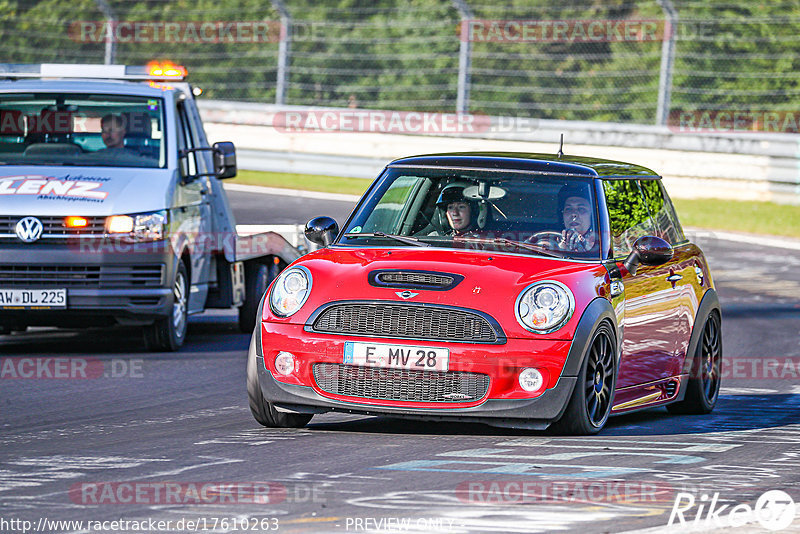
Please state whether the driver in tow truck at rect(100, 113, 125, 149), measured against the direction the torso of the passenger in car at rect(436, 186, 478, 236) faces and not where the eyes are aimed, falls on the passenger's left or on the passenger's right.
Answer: on the passenger's right

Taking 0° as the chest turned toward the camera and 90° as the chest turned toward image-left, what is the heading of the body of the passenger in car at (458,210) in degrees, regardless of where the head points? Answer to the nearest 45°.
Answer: approximately 45°

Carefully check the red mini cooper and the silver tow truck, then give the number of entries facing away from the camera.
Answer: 0

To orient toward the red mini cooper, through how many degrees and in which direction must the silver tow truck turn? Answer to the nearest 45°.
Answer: approximately 45° to its left

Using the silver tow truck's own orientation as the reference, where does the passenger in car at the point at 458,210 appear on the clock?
The passenger in car is roughly at 11 o'clock from the silver tow truck.

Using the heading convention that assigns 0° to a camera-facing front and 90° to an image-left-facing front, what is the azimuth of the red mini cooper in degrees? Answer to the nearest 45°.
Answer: approximately 45°

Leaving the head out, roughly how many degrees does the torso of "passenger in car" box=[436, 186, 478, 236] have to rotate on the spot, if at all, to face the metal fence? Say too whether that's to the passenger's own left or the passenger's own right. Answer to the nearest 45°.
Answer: approximately 135° to the passenger's own right

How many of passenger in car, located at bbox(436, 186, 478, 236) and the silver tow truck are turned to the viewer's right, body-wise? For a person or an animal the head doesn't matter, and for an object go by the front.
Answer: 0

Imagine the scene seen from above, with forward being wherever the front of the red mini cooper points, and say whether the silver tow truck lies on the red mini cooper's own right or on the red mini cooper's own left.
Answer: on the red mini cooper's own right

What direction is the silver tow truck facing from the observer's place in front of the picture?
facing the viewer

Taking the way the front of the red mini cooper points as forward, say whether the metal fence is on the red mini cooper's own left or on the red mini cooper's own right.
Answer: on the red mini cooper's own right

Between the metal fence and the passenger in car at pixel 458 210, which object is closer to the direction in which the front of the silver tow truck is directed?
the passenger in car

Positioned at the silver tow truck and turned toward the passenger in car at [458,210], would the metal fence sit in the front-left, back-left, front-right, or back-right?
back-left

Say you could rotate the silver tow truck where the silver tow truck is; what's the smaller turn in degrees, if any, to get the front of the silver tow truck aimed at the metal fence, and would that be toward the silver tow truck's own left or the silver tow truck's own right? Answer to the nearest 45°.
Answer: approximately 180°
